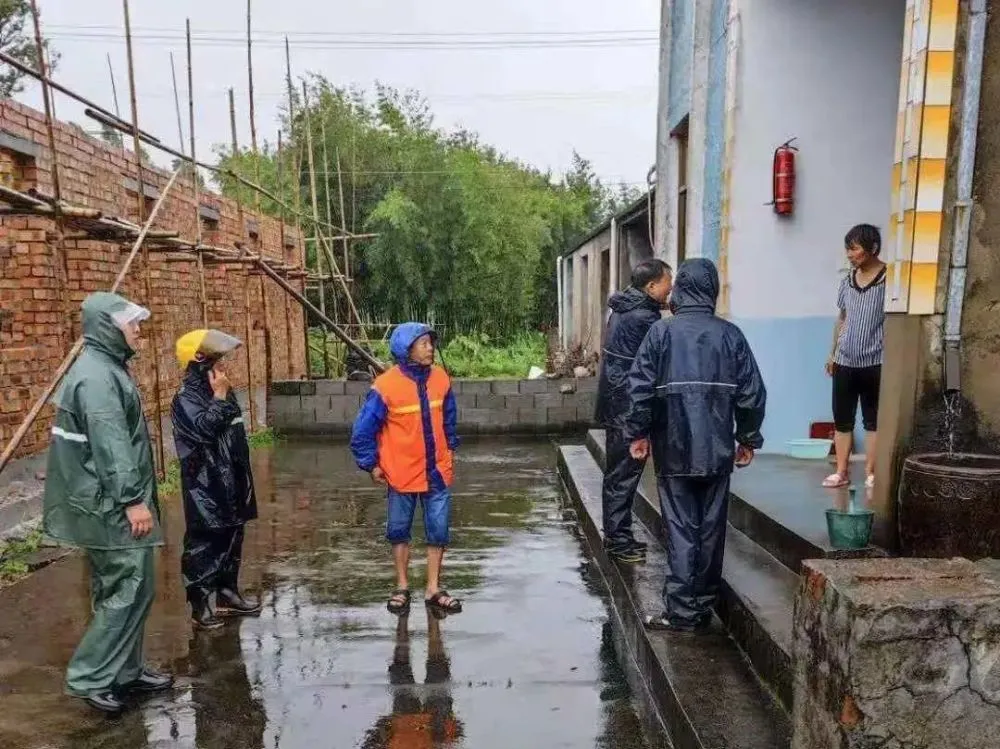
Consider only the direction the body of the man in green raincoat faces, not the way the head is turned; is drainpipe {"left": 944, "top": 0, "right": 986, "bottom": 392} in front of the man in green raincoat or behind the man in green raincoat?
in front

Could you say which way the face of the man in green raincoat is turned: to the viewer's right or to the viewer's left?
to the viewer's right

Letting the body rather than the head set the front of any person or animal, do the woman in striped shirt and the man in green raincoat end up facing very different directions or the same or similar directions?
very different directions

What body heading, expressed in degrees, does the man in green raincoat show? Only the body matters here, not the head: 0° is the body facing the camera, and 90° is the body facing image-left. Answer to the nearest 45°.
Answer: approximately 270°

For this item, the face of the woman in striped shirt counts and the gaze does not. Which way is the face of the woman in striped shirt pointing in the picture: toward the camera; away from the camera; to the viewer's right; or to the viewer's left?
to the viewer's left

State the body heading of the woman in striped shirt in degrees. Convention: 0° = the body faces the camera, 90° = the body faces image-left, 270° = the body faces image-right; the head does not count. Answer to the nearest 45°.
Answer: approximately 45°

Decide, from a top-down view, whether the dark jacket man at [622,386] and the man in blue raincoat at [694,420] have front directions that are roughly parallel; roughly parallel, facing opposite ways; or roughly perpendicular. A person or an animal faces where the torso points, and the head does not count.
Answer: roughly perpendicular

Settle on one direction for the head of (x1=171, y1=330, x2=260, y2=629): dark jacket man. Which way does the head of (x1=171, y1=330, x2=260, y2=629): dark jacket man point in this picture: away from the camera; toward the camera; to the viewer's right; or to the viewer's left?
to the viewer's right

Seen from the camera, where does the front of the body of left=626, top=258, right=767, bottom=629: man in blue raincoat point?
away from the camera

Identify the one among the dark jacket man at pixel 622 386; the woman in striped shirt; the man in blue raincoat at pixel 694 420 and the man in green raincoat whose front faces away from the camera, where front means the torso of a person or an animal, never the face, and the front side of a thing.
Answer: the man in blue raincoat

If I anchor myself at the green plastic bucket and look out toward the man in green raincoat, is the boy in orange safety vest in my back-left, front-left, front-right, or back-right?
front-right

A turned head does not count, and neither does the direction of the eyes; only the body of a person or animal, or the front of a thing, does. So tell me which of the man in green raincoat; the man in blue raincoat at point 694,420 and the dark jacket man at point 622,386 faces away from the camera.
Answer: the man in blue raincoat

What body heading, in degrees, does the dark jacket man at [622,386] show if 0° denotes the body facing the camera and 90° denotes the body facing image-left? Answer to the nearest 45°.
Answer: approximately 270°
